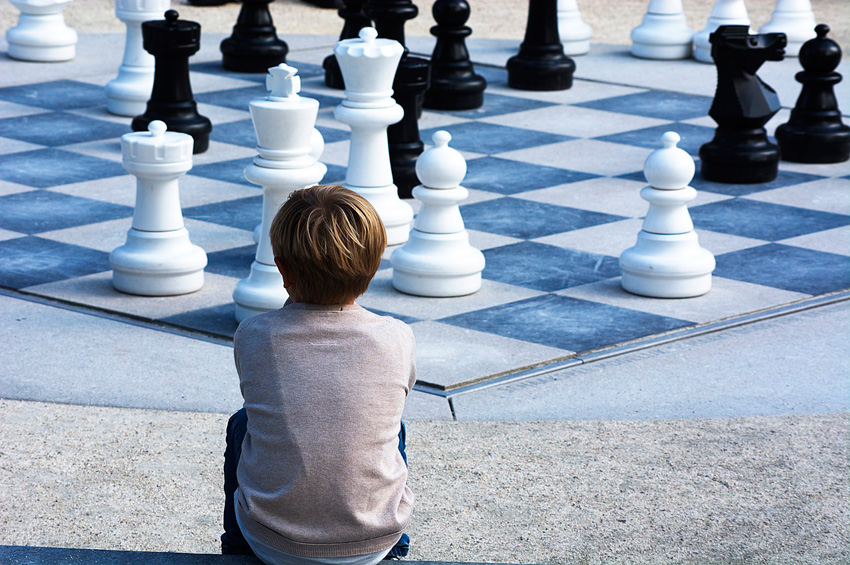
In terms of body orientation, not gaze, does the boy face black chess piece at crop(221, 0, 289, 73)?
yes

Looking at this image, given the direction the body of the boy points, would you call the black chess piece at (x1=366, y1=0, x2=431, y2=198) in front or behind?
in front

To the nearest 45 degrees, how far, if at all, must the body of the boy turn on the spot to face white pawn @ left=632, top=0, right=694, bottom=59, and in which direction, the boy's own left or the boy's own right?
0° — they already face it

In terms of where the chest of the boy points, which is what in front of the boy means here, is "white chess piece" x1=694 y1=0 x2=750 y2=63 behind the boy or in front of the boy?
in front

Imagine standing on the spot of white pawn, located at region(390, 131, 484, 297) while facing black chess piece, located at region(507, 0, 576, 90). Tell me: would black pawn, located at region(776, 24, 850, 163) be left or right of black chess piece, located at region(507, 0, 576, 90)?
right

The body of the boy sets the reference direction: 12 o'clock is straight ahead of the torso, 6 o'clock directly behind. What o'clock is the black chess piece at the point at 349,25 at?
The black chess piece is roughly at 12 o'clock from the boy.

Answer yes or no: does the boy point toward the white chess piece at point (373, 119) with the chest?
yes

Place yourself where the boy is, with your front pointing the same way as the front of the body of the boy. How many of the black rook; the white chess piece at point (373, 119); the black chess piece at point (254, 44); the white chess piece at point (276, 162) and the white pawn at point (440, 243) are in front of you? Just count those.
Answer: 5

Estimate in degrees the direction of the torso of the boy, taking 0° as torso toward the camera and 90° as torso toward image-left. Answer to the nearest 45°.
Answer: approximately 180°

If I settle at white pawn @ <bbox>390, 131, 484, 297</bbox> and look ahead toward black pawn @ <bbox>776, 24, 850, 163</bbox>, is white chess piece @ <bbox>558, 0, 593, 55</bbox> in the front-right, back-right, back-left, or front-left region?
front-left

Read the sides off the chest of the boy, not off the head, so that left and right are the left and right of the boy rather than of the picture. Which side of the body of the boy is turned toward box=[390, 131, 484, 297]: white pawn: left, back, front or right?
front

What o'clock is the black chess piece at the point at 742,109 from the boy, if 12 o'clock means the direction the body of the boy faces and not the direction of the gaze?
The black chess piece is roughly at 1 o'clock from the boy.

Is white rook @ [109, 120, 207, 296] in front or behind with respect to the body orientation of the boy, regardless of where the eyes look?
in front
